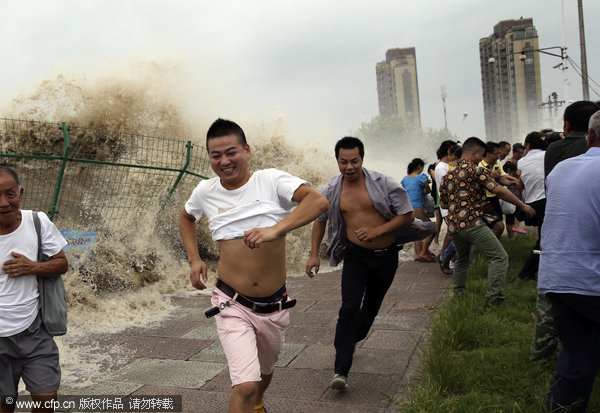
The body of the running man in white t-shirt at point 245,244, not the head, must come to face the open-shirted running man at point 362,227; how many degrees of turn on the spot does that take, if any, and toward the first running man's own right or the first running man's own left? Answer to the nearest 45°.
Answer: approximately 135° to the first running man's own left

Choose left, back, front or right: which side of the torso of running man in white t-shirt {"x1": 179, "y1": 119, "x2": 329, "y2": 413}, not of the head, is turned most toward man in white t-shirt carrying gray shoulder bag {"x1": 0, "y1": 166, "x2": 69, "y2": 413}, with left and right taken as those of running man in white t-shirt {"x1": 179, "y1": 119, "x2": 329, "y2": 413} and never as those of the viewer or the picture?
right

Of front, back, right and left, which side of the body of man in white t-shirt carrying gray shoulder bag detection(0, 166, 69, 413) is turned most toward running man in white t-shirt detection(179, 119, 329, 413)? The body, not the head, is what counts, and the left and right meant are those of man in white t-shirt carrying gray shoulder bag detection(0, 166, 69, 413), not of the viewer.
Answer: left

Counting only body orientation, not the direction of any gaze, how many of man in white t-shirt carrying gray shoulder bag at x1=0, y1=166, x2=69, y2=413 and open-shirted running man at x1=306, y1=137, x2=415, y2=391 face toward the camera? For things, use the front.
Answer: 2

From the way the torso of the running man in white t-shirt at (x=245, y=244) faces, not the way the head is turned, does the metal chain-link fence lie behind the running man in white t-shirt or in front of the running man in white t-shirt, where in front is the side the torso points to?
behind

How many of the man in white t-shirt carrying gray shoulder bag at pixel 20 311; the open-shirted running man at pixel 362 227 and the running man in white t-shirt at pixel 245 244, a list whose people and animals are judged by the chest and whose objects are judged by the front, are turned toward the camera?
3

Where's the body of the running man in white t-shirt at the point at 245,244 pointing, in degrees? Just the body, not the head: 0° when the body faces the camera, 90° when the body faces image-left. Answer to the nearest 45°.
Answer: approximately 0°

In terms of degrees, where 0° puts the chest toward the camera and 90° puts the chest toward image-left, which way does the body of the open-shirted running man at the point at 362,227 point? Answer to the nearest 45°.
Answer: approximately 0°

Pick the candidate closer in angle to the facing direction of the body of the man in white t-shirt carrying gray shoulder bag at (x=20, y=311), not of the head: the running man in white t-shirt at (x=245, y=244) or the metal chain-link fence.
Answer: the running man in white t-shirt
